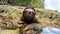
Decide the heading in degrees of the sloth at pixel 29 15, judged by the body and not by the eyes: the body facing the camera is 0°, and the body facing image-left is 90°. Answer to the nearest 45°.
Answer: approximately 0°
